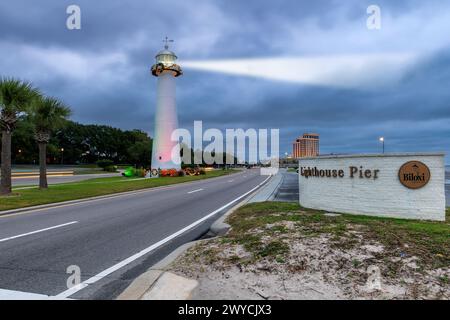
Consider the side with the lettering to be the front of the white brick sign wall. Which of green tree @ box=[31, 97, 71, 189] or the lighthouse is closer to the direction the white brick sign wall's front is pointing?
the green tree

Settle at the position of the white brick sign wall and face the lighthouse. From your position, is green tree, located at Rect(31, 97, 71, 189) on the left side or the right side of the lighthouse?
left

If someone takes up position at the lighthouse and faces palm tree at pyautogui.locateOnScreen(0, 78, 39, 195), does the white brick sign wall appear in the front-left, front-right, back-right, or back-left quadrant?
front-left

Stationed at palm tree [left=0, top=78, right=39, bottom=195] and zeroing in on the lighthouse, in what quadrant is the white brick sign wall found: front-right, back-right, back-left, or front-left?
back-right

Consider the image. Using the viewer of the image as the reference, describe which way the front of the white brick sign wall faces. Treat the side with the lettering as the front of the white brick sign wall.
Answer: facing the viewer and to the left of the viewer

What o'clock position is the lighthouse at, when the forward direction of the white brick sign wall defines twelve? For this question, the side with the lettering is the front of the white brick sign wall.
The lighthouse is roughly at 3 o'clock from the white brick sign wall.

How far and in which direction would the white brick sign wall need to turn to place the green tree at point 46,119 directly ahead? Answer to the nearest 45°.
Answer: approximately 45° to its right

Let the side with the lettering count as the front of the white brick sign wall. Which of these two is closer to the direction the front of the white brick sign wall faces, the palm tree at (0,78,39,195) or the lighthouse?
the palm tree

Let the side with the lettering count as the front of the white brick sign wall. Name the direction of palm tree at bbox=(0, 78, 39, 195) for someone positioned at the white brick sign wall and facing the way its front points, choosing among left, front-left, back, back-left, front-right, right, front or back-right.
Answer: front-right
